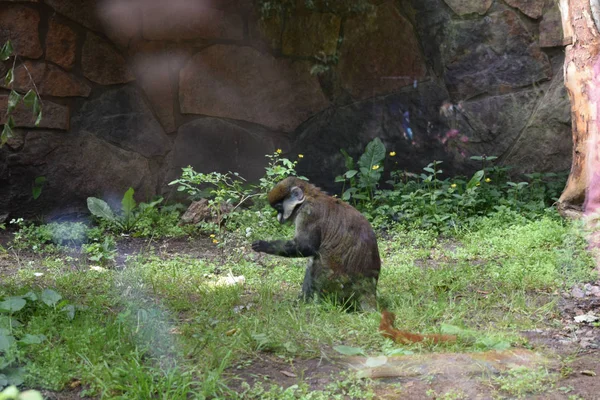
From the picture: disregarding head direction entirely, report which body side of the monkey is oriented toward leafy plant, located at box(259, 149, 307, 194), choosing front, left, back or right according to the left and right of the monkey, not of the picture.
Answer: right

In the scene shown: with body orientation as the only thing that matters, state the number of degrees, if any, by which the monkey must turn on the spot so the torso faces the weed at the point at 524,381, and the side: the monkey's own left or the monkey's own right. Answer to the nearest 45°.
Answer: approximately 135° to the monkey's own left

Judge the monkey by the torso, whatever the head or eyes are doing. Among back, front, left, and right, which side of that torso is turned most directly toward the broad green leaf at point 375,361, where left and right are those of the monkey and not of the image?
left

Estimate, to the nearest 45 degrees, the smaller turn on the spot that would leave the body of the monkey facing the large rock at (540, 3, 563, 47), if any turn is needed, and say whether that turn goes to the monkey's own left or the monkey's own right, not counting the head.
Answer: approximately 135° to the monkey's own right

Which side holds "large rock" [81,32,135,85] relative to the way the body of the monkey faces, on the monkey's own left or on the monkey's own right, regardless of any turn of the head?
on the monkey's own right

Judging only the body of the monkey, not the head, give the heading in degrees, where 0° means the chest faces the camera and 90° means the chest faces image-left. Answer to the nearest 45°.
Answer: approximately 90°

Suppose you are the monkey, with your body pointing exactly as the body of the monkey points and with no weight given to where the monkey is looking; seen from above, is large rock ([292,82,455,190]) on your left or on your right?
on your right

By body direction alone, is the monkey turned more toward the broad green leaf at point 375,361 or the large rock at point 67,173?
the large rock

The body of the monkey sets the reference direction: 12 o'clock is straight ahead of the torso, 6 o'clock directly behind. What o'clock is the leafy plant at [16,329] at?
The leafy plant is roughly at 11 o'clock from the monkey.

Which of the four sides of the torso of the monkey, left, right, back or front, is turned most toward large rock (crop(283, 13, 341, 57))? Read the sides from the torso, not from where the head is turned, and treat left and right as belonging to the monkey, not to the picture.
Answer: right
